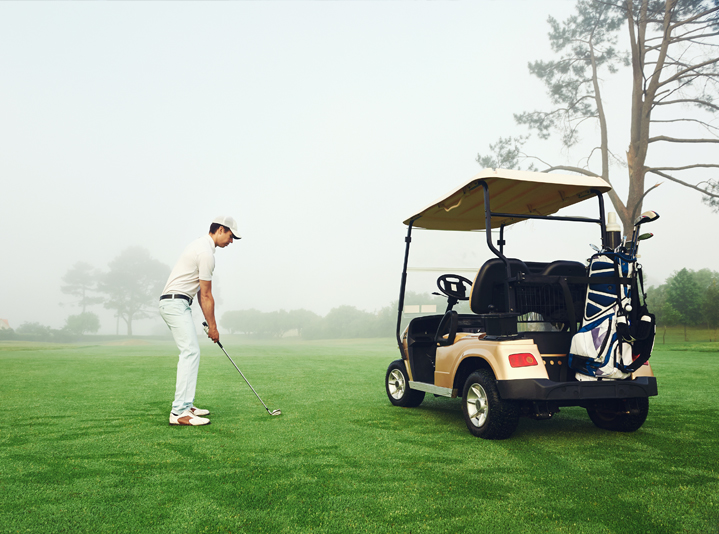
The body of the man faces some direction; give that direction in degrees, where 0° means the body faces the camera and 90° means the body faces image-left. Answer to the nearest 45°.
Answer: approximately 270°

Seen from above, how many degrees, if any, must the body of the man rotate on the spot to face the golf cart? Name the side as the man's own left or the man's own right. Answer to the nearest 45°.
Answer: approximately 45° to the man's own right

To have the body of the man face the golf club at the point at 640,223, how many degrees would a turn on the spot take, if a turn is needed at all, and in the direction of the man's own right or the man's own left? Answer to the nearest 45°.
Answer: approximately 45° to the man's own right

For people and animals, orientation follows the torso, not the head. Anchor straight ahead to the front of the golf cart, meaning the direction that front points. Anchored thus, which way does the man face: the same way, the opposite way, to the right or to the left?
to the right

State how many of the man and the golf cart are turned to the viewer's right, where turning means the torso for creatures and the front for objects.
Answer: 1

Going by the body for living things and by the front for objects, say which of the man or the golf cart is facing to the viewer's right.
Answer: the man

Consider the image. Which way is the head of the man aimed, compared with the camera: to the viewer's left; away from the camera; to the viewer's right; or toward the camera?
to the viewer's right

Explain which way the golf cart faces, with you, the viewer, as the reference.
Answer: facing away from the viewer and to the left of the viewer

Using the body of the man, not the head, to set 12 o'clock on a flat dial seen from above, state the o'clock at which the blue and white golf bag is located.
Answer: The blue and white golf bag is roughly at 1 o'clock from the man.

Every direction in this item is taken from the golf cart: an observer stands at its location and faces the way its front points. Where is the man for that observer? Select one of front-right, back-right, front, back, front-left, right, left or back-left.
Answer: front-left
